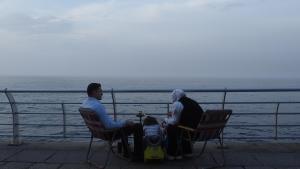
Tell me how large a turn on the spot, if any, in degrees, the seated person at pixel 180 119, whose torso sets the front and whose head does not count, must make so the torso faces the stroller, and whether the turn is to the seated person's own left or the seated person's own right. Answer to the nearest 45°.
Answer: approximately 45° to the seated person's own left
